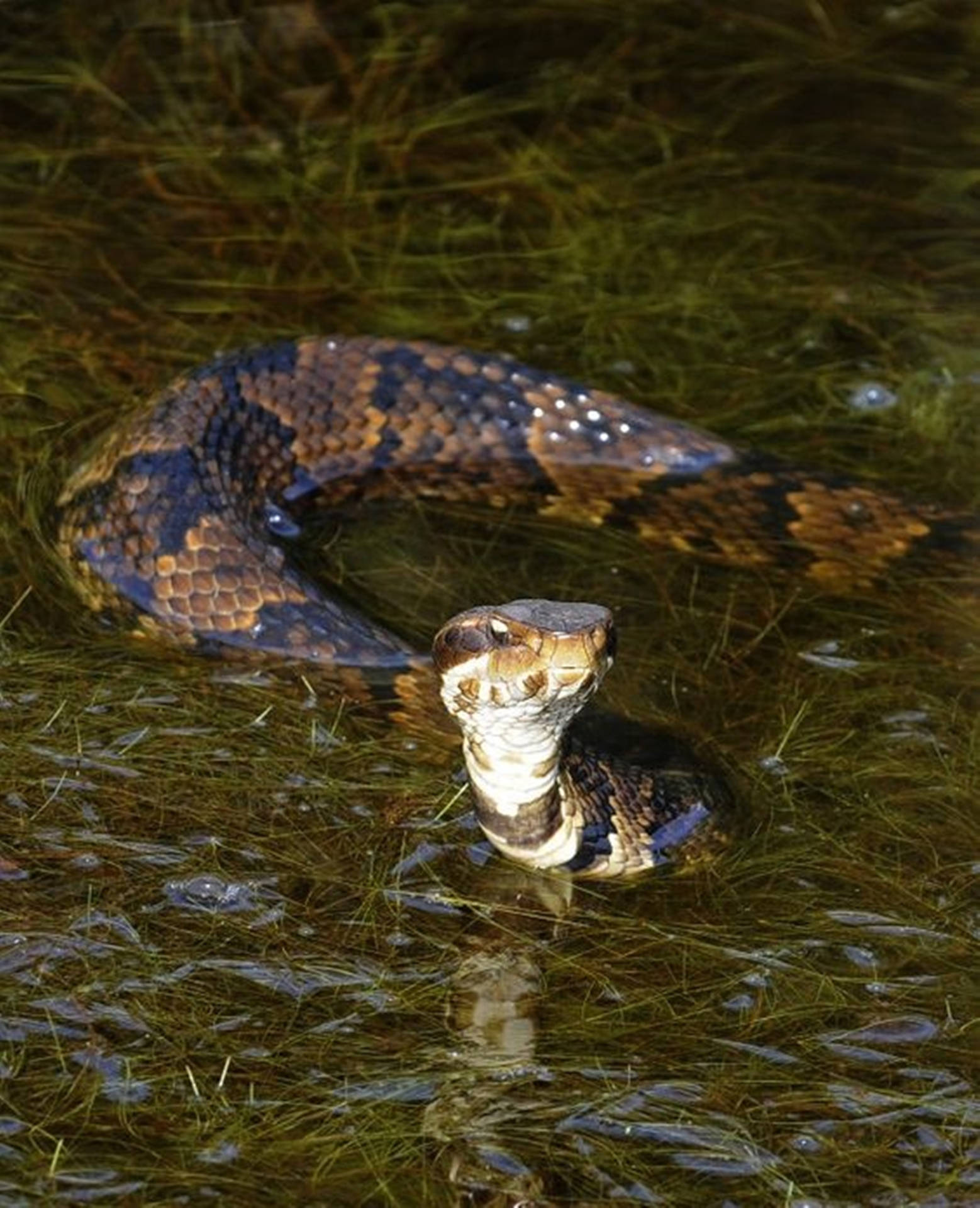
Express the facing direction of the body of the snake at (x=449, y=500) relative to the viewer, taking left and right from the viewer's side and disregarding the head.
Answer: facing the viewer and to the right of the viewer
